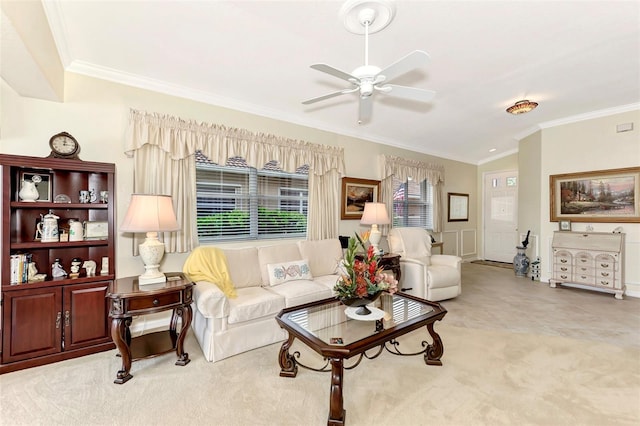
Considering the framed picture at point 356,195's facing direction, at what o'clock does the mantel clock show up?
The mantel clock is roughly at 3 o'clock from the framed picture.

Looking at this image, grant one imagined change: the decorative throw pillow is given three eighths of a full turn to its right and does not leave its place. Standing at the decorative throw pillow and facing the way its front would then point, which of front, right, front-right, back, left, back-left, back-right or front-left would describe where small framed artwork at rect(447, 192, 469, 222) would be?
back-right

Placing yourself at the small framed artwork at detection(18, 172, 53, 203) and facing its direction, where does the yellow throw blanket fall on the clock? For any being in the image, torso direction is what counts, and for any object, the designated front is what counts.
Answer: The yellow throw blanket is roughly at 10 o'clock from the small framed artwork.

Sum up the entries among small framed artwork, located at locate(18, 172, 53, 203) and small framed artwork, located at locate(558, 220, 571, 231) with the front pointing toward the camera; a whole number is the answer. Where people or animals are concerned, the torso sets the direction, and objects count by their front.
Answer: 2

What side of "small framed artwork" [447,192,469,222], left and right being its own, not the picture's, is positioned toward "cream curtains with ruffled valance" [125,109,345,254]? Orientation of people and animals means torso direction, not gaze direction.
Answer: right

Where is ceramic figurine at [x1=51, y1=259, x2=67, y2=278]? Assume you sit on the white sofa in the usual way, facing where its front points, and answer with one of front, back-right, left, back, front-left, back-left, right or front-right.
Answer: back-right

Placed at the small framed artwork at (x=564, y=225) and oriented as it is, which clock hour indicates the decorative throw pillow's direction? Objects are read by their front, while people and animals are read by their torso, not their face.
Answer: The decorative throw pillow is roughly at 1 o'clock from the small framed artwork.

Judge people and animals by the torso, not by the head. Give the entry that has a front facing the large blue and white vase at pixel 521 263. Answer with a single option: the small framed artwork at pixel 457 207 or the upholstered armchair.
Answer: the small framed artwork

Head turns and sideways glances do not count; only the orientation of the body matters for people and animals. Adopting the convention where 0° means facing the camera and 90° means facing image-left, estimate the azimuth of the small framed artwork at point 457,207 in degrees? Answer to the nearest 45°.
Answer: approximately 315°

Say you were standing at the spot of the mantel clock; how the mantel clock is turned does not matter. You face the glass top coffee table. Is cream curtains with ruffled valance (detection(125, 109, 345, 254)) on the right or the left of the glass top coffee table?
left

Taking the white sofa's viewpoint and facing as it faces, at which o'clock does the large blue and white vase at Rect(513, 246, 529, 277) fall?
The large blue and white vase is roughly at 10 o'clock from the white sofa.
